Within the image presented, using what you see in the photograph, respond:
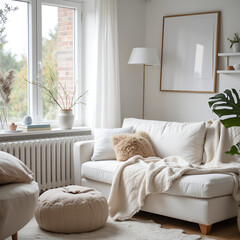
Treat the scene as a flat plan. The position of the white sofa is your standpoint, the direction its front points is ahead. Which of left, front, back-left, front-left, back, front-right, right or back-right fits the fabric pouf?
front-right

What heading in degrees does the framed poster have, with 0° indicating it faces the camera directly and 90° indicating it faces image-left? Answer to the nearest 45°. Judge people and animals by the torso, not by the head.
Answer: approximately 45°

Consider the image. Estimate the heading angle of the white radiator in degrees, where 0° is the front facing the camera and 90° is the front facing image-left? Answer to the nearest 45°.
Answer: approximately 315°

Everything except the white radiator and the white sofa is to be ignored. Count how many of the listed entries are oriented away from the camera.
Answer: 0

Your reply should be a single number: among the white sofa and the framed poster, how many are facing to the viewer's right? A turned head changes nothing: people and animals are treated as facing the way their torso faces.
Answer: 0

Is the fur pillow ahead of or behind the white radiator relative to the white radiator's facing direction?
ahead

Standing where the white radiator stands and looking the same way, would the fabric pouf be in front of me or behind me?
in front

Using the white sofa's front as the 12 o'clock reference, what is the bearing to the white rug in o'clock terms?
The white rug is roughly at 1 o'clock from the white sofa.

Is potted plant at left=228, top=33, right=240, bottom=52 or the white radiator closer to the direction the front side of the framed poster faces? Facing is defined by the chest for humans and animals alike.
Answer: the white radiator
